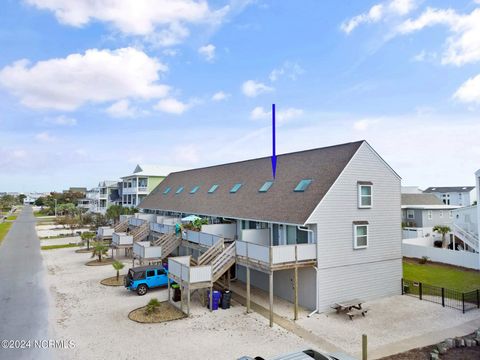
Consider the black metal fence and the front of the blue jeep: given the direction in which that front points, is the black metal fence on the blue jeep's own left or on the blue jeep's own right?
on the blue jeep's own right
